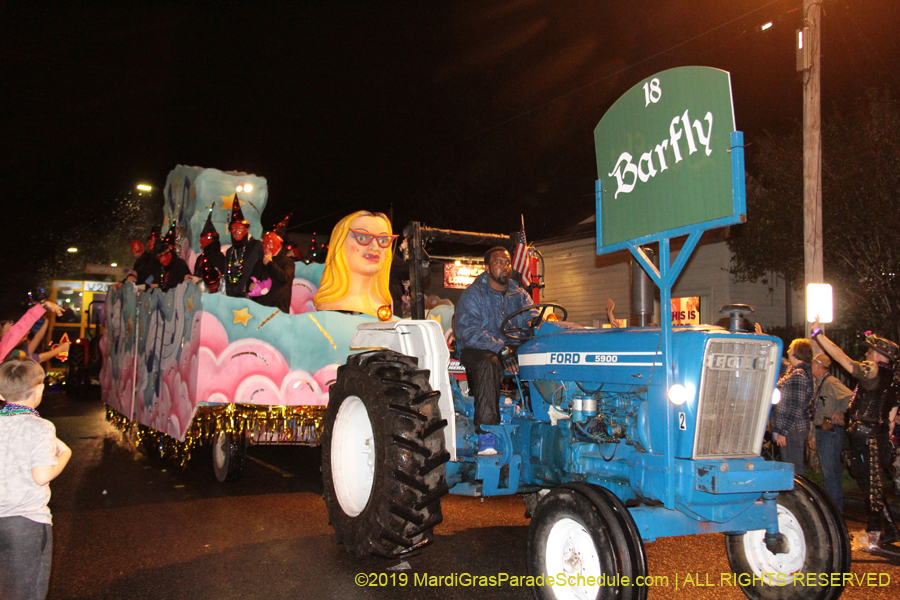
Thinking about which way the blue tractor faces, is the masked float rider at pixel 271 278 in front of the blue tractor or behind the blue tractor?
behind

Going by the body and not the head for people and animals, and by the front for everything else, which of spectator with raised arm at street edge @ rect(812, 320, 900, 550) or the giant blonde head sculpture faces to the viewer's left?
the spectator with raised arm at street edge

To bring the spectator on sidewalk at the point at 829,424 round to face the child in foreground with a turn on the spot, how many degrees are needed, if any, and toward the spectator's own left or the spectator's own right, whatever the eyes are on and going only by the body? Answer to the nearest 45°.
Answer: approximately 45° to the spectator's own left

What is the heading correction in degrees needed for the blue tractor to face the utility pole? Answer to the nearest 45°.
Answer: approximately 90° to its left

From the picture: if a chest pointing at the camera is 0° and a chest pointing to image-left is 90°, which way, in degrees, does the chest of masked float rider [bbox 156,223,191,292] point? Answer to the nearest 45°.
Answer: approximately 45°

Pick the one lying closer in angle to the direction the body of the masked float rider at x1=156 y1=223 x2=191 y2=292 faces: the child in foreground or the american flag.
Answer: the child in foreground

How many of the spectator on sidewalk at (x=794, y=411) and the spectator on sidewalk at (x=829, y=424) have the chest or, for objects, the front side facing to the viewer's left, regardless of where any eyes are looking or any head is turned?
2

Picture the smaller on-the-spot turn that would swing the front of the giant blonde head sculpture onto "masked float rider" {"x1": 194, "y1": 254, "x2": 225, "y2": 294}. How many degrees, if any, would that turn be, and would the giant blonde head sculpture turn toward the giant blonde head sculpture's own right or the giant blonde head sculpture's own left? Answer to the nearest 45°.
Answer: approximately 135° to the giant blonde head sculpture's own right

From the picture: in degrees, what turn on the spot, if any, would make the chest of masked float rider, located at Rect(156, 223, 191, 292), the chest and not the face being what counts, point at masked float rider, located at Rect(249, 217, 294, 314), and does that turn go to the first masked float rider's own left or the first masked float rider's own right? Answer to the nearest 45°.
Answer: approximately 90° to the first masked float rider's own left

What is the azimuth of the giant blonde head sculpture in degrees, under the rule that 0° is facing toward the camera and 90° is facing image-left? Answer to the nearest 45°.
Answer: approximately 315°

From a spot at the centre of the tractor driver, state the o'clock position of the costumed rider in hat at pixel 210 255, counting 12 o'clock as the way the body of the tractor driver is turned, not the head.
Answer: The costumed rider in hat is roughly at 6 o'clock from the tractor driver.

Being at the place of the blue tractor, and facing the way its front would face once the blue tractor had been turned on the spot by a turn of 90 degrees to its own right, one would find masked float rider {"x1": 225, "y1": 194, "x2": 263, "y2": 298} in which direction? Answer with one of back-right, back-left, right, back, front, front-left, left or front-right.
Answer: right

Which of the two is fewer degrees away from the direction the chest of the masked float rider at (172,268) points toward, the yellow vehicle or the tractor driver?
the tractor driver

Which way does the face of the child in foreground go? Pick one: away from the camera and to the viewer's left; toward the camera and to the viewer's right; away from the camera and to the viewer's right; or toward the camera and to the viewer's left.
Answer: away from the camera and to the viewer's right

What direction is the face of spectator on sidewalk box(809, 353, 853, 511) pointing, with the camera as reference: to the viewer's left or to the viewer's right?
to the viewer's left

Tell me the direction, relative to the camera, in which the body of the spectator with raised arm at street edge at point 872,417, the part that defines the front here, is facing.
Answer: to the viewer's left
